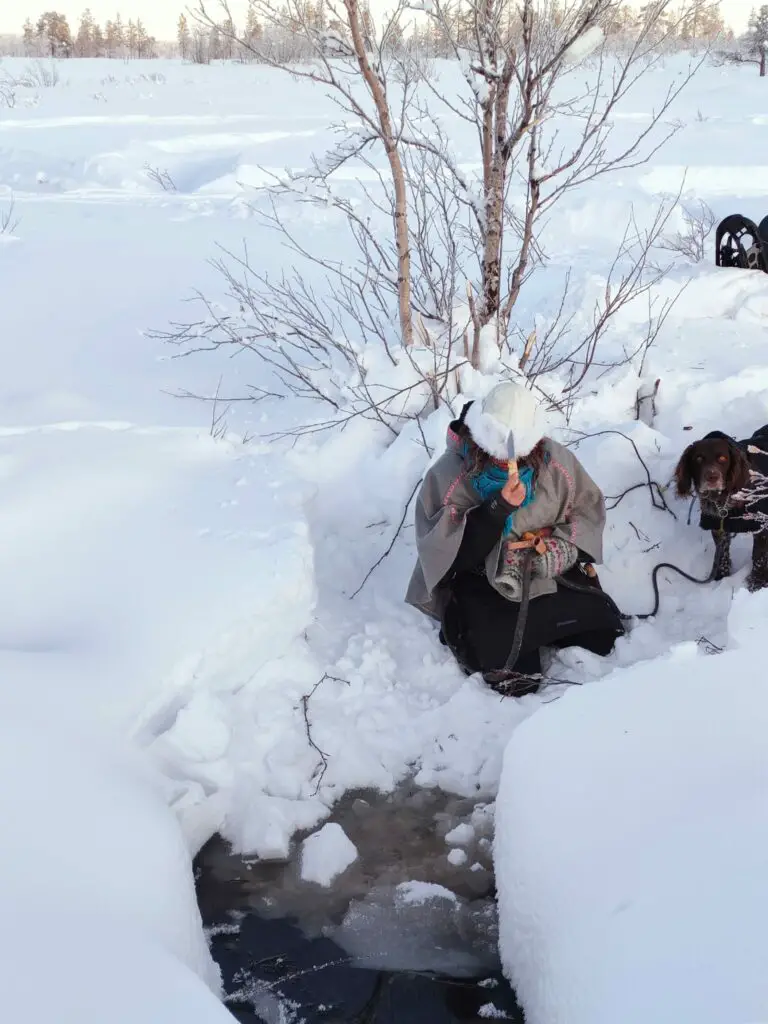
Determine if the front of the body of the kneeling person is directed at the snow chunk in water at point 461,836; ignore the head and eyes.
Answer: yes

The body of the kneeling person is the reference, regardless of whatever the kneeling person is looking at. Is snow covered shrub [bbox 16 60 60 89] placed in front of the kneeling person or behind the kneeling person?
behind

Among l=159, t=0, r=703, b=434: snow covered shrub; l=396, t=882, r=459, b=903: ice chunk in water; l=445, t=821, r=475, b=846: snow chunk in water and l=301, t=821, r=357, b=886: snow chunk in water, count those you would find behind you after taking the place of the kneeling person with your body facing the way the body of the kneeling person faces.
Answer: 1

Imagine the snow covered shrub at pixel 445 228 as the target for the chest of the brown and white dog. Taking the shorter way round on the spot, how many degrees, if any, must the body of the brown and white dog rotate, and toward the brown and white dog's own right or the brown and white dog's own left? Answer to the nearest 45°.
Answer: approximately 90° to the brown and white dog's own right

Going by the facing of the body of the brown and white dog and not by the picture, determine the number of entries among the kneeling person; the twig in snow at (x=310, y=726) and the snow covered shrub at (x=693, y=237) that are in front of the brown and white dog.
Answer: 2

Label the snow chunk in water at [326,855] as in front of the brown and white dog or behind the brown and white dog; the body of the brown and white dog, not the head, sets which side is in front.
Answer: in front

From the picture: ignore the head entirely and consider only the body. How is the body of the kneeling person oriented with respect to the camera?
toward the camera

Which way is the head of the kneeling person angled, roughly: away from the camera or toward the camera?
toward the camera

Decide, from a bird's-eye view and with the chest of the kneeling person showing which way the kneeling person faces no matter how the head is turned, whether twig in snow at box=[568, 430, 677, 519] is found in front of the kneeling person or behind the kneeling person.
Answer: behind

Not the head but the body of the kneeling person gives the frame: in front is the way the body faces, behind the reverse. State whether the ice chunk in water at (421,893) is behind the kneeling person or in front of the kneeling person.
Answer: in front

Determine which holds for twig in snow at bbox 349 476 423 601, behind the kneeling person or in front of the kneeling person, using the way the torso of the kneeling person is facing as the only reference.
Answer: behind

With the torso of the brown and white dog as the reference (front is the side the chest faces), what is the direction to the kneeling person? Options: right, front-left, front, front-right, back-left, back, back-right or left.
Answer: front
